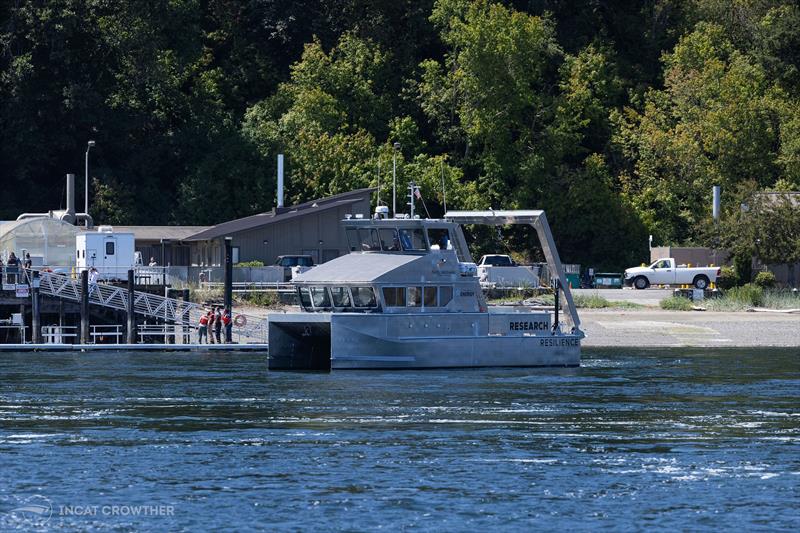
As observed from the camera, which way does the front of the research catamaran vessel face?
facing the viewer and to the left of the viewer
